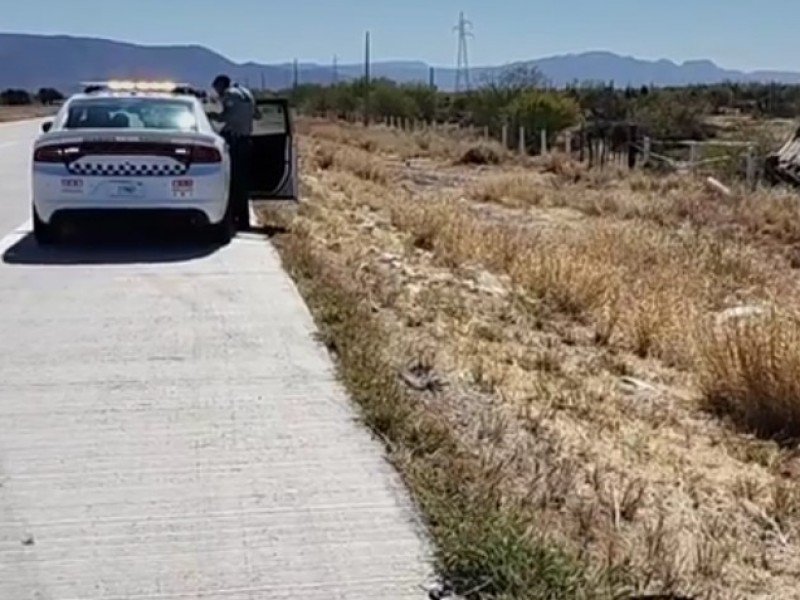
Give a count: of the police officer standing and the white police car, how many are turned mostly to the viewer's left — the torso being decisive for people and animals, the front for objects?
1

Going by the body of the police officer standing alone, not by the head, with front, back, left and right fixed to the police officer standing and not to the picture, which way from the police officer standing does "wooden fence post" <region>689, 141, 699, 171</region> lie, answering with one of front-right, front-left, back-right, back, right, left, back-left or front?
back-right

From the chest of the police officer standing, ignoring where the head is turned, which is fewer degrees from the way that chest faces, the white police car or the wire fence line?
the white police car

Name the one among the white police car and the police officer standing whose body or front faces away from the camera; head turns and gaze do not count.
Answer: the white police car

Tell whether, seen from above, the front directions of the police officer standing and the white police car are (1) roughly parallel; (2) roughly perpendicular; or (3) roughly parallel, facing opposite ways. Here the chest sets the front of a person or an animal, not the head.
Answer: roughly perpendicular

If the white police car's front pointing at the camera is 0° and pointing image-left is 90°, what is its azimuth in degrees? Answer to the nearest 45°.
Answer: approximately 180°

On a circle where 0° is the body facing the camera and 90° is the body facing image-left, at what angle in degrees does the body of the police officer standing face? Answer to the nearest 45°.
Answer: approximately 90°

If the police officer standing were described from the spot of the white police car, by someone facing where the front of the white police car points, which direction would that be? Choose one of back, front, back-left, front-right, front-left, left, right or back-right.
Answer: front-right

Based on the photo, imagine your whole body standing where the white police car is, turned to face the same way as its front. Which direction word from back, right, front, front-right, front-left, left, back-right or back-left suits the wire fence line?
front-right

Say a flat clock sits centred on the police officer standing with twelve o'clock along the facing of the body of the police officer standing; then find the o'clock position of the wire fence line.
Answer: The wire fence line is roughly at 4 o'clock from the police officer standing.
